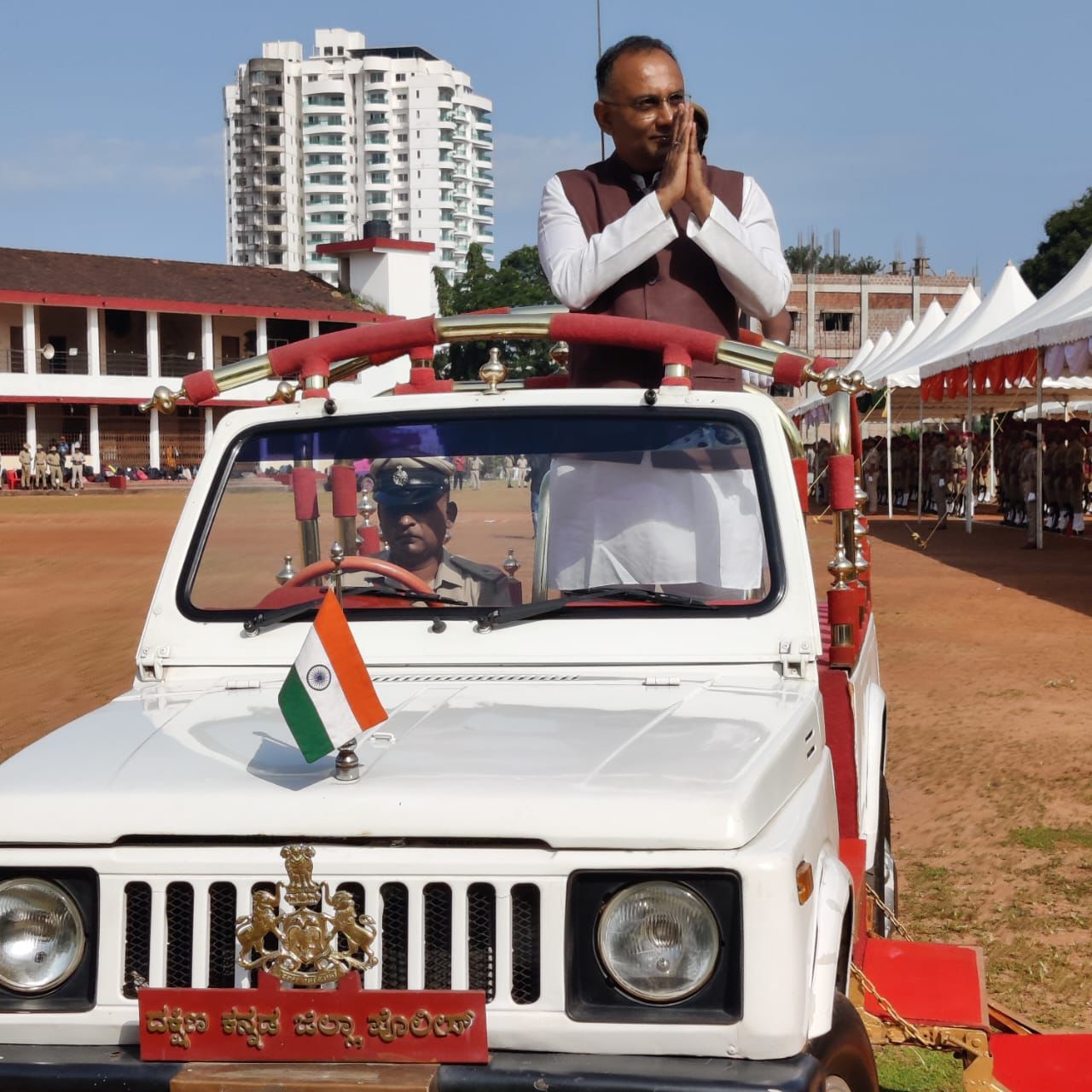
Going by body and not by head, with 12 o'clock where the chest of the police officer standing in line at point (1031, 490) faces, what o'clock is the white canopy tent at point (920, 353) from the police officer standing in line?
The white canopy tent is roughly at 2 o'clock from the police officer standing in line.

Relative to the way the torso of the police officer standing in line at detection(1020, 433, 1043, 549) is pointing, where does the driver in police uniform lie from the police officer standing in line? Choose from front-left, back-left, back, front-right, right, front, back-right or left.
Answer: left

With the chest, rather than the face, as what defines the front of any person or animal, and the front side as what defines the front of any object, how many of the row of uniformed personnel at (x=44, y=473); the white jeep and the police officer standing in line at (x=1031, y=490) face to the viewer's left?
1

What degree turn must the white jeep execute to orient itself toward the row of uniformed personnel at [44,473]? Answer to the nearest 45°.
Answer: approximately 180°

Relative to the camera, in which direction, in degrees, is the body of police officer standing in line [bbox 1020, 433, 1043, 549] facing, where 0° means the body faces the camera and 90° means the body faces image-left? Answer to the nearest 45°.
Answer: approximately 90°

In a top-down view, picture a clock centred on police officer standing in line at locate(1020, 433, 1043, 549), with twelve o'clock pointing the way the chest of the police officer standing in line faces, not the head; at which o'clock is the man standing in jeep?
The man standing in jeep is roughly at 9 o'clock from the police officer standing in line.

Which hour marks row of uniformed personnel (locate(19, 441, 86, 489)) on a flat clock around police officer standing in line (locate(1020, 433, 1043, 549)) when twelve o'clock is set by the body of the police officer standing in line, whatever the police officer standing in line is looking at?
The row of uniformed personnel is roughly at 1 o'clock from the police officer standing in line.

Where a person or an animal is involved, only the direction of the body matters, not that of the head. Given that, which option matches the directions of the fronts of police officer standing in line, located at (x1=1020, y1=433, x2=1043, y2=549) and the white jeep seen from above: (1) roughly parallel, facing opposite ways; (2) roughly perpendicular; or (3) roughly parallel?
roughly perpendicular

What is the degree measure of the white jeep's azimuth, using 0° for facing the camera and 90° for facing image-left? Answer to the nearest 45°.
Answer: approximately 0°

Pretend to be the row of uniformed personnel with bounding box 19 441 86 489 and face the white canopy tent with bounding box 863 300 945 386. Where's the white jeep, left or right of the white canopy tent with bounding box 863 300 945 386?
right
